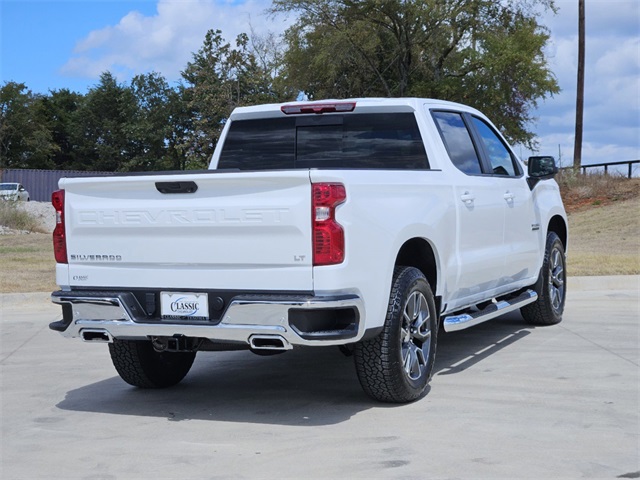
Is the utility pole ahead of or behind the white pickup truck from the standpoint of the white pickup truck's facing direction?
ahead

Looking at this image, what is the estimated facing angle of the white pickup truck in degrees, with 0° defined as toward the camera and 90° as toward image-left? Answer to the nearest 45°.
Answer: approximately 225°

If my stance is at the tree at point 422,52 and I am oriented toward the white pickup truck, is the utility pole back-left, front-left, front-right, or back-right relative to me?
front-left

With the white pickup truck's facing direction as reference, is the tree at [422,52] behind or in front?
in front
